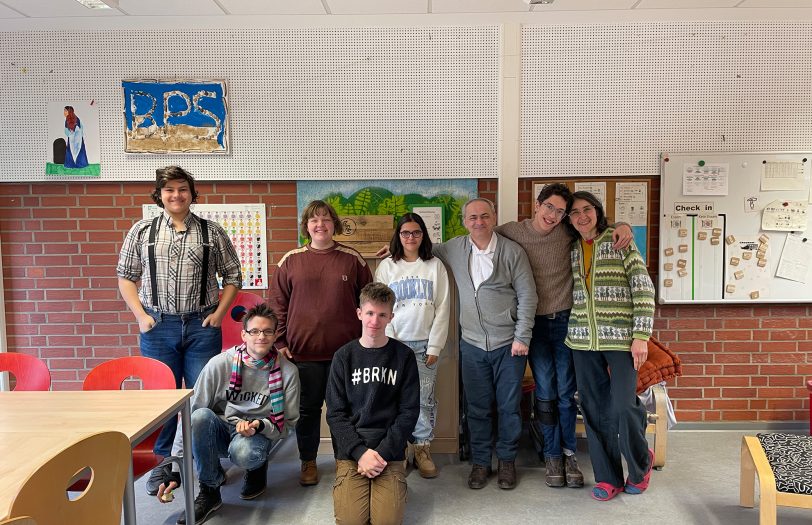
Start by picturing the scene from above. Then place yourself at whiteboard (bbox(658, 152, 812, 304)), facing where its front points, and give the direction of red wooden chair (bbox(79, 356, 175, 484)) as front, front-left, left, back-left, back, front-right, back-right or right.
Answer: front-right

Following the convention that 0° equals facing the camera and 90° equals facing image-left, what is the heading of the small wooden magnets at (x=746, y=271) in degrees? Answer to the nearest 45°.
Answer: approximately 0°

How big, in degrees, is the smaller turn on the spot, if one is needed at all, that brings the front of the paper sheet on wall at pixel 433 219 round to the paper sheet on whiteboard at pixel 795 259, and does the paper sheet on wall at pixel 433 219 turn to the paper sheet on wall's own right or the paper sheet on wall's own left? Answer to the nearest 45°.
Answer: approximately 90° to the paper sheet on wall's own left

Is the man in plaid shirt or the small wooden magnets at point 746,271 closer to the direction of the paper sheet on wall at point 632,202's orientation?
the man in plaid shirt

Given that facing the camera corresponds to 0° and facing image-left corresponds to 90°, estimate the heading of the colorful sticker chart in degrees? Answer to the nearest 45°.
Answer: approximately 0°

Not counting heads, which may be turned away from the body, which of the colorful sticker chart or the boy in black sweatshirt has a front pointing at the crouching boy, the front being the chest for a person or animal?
the colorful sticker chart

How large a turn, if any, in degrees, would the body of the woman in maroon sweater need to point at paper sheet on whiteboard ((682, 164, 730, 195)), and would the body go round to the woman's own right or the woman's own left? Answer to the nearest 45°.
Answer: approximately 90° to the woman's own left

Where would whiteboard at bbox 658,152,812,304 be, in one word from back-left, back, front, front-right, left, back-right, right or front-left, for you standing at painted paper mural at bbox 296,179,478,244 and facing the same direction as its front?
left
